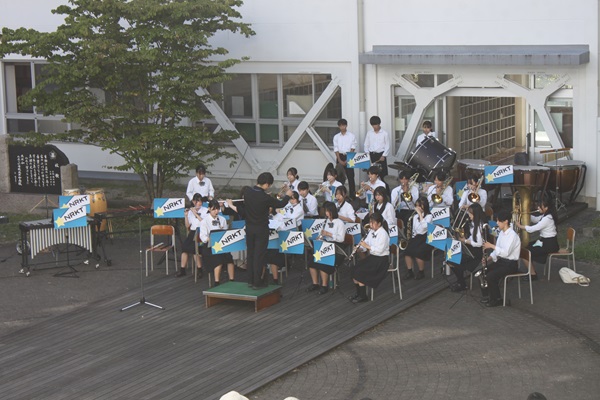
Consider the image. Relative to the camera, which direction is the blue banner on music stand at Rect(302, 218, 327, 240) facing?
toward the camera

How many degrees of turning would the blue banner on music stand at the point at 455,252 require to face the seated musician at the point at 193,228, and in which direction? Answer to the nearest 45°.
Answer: approximately 45° to its right

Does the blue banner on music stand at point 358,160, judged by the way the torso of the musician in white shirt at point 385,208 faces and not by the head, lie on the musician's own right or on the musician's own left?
on the musician's own right

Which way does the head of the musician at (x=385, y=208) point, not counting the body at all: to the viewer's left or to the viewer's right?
to the viewer's left

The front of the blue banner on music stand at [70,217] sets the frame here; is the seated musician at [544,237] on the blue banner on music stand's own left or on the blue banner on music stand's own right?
on the blue banner on music stand's own left

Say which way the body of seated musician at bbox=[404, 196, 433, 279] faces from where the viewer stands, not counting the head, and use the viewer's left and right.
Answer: facing the viewer and to the left of the viewer

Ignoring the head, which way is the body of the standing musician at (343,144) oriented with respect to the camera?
toward the camera

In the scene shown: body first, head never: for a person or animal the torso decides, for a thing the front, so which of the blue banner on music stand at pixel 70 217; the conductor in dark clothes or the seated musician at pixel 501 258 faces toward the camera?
the blue banner on music stand

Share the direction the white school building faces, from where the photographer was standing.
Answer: facing the viewer

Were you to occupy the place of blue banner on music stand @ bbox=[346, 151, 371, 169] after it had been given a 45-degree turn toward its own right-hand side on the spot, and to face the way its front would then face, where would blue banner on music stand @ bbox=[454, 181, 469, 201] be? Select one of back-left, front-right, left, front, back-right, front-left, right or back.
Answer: left

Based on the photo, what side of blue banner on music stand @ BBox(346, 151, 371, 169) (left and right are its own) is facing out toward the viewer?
front

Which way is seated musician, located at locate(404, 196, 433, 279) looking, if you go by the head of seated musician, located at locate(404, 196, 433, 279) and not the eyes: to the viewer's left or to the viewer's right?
to the viewer's left

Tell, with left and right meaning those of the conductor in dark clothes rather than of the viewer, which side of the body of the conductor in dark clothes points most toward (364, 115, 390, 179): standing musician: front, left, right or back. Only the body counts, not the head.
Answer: front

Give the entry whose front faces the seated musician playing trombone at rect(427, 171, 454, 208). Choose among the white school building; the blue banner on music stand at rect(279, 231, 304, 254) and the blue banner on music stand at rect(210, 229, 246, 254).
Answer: the white school building

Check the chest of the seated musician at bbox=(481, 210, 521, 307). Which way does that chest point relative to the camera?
to the viewer's left

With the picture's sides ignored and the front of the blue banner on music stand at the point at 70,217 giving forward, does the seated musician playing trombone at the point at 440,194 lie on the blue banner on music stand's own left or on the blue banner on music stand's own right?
on the blue banner on music stand's own left
